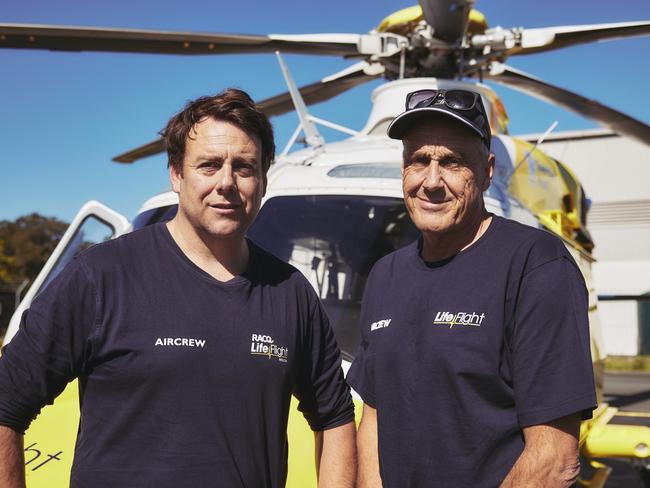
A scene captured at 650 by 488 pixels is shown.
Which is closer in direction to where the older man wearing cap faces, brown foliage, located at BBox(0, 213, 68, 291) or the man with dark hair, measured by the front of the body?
the man with dark hair

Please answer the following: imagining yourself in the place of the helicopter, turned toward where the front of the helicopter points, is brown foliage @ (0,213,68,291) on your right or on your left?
on your right

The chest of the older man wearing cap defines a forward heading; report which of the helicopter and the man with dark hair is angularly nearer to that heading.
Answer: the man with dark hair

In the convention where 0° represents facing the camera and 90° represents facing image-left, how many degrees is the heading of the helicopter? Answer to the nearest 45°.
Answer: approximately 45°

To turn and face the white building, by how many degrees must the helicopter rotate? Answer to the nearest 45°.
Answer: approximately 180°

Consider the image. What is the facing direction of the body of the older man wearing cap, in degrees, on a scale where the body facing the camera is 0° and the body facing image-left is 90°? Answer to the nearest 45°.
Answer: approximately 45°

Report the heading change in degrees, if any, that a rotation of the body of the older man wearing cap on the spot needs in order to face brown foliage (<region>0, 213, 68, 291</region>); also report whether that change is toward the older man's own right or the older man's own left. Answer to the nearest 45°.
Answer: approximately 90° to the older man's own right

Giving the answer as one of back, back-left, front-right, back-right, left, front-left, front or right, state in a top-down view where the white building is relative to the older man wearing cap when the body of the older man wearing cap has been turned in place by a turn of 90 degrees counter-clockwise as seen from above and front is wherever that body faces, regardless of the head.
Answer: back-left
